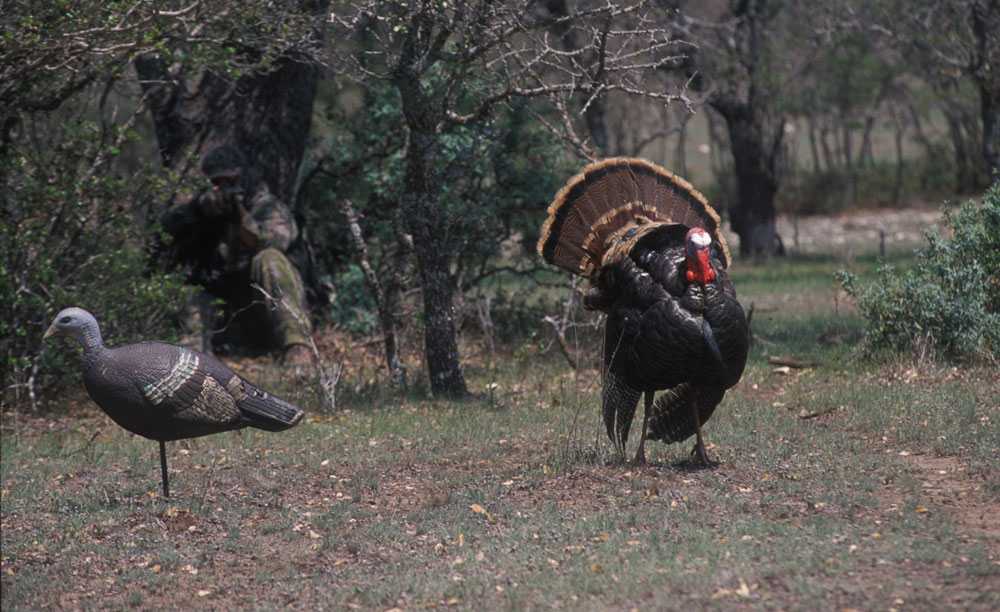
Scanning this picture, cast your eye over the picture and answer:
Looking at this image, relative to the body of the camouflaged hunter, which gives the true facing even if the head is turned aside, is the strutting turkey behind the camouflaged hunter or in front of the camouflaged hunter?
in front

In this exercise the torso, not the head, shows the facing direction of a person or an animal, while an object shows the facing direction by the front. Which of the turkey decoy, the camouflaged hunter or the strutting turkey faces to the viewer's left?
the turkey decoy

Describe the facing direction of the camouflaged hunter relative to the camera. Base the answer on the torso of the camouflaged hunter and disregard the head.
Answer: toward the camera

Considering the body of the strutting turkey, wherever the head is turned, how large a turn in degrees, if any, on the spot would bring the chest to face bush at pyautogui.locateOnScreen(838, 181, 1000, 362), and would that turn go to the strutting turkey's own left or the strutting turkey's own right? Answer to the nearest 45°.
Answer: approximately 90° to the strutting turkey's own left

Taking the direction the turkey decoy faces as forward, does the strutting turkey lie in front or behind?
behind

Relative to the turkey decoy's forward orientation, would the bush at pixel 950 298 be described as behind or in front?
behind

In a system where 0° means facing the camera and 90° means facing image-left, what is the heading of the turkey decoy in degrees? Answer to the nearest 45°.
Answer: approximately 90°

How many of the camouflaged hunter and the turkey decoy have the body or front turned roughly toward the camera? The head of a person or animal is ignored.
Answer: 1

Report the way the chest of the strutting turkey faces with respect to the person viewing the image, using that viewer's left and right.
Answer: facing the viewer and to the right of the viewer

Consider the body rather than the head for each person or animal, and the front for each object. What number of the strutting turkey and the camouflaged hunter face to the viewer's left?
0

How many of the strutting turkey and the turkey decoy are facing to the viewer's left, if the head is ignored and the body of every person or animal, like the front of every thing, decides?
1

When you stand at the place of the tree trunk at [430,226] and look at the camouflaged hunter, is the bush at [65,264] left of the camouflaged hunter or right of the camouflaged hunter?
left

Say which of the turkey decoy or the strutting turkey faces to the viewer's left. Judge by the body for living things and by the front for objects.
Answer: the turkey decoy
